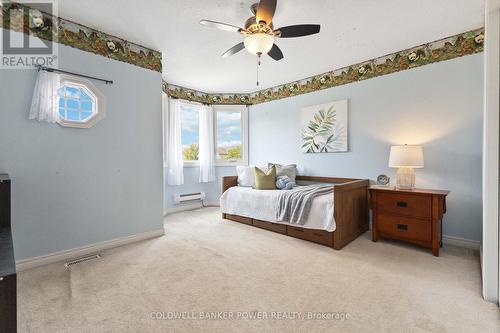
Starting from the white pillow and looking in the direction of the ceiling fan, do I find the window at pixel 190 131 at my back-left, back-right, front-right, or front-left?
back-right

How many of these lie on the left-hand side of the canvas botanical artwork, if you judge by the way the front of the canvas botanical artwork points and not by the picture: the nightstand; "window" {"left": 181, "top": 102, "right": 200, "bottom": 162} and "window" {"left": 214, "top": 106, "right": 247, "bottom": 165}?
1

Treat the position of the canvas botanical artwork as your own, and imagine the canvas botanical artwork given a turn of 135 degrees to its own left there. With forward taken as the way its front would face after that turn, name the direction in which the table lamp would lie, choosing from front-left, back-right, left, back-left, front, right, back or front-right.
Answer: front-right

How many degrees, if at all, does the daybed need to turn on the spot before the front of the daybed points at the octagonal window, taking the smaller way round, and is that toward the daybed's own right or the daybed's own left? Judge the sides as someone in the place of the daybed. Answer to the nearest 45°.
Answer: approximately 45° to the daybed's own right

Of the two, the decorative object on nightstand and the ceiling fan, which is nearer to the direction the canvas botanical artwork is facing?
the ceiling fan

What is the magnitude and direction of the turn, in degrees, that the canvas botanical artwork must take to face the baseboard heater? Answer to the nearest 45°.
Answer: approximately 45° to its right

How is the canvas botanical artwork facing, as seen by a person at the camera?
facing the viewer and to the left of the viewer

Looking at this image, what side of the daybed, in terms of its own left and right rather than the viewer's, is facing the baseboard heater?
right

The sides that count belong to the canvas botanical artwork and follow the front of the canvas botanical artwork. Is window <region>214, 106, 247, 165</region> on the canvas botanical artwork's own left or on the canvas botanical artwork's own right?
on the canvas botanical artwork's own right

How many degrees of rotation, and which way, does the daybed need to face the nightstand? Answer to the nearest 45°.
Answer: approximately 135° to its left

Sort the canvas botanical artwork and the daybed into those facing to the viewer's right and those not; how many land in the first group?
0

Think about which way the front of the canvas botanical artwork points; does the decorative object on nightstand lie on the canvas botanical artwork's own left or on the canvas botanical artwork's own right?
on the canvas botanical artwork's own left
